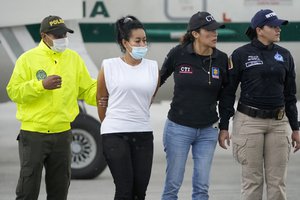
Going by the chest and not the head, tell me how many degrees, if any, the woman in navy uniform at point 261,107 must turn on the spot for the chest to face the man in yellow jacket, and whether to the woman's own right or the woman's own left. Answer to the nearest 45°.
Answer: approximately 135° to the woman's own right

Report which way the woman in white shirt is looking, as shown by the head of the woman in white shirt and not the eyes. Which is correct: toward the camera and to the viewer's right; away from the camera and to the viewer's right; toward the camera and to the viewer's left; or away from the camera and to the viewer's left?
toward the camera and to the viewer's right

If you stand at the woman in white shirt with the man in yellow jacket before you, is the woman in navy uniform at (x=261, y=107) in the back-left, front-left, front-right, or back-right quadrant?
back-right

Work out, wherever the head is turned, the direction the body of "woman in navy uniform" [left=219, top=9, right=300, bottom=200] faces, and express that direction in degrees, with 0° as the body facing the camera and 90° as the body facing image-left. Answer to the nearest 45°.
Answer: approximately 315°

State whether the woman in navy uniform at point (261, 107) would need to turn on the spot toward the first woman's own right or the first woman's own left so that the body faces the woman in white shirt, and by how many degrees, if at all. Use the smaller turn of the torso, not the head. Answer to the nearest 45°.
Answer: approximately 90° to the first woman's own right

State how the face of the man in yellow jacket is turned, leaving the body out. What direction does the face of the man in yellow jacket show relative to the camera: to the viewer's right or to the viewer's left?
to the viewer's right

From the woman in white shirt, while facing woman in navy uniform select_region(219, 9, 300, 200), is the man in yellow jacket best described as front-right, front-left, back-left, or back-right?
back-left
